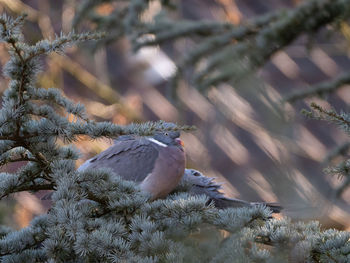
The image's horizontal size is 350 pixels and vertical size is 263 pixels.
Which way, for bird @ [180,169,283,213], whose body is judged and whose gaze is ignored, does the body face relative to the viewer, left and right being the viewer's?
facing to the left of the viewer
